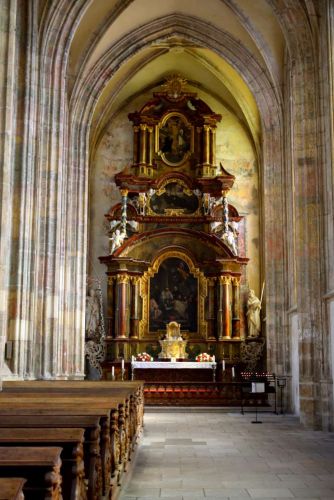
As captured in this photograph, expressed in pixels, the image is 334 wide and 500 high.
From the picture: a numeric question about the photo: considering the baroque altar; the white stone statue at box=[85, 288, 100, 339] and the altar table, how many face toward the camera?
3

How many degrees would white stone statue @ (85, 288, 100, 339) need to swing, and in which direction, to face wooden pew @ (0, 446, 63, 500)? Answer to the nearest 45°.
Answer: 0° — it already faces it

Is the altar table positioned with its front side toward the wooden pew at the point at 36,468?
yes

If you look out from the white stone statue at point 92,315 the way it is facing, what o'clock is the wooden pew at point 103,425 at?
The wooden pew is roughly at 12 o'clock from the white stone statue.

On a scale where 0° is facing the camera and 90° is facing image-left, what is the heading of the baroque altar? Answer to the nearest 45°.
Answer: approximately 0°

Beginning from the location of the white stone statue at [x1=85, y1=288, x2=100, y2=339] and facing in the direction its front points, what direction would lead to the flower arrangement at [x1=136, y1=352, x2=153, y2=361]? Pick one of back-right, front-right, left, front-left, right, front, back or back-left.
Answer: front-left

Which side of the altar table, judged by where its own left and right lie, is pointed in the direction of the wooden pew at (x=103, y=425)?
front

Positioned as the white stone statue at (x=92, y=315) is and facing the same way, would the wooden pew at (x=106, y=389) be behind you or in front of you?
in front

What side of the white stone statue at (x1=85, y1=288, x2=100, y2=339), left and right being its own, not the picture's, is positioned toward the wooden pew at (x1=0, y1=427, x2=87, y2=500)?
front

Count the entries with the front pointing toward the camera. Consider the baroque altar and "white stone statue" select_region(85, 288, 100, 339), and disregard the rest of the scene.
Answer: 2
